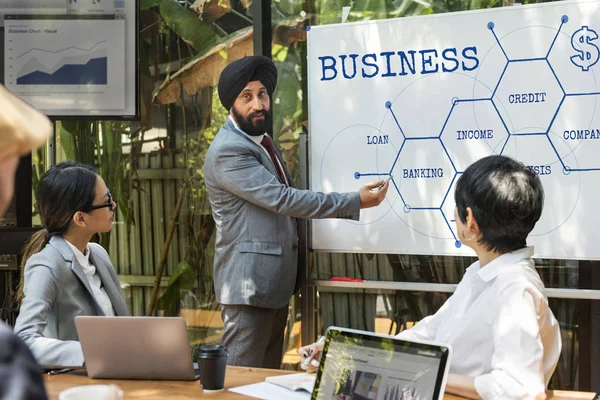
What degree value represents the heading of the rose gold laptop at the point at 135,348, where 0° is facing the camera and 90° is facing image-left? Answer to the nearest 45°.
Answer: approximately 180°

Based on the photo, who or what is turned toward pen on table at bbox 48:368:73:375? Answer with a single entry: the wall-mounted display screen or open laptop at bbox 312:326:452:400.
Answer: the wall-mounted display screen

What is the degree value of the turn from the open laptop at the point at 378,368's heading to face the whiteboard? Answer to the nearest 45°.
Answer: approximately 180°

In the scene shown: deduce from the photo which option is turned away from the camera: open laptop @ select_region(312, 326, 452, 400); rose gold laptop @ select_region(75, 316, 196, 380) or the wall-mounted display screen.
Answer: the rose gold laptop

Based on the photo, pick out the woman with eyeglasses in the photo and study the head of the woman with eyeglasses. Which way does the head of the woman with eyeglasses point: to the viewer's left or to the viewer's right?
to the viewer's right
